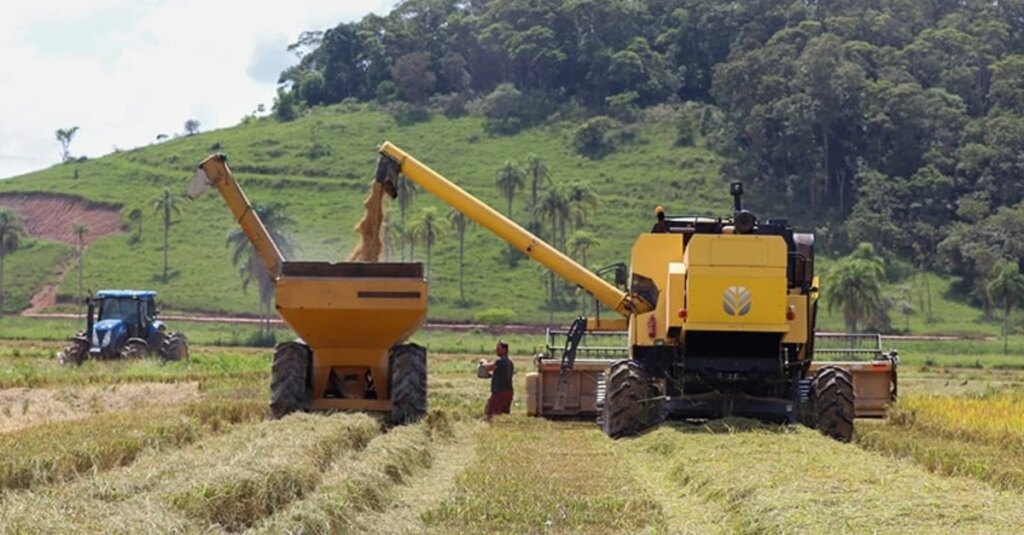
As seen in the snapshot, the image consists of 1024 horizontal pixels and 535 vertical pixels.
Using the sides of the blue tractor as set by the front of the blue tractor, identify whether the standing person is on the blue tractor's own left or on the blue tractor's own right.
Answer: on the blue tractor's own left

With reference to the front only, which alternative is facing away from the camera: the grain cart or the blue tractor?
the grain cart

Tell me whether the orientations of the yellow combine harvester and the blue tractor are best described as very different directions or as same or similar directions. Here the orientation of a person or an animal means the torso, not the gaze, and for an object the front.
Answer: very different directions

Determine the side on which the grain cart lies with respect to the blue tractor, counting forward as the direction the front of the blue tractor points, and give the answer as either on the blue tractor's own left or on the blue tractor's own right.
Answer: on the blue tractor's own left

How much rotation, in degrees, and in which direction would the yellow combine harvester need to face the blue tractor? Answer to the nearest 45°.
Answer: approximately 45° to its left

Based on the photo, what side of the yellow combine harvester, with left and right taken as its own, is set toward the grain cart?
left

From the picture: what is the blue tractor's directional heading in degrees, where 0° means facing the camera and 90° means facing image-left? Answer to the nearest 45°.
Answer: approximately 45°

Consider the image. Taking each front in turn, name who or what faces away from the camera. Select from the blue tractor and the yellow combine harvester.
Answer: the yellow combine harvester

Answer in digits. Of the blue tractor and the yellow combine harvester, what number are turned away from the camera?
1

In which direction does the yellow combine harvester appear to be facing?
away from the camera

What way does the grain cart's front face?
away from the camera
